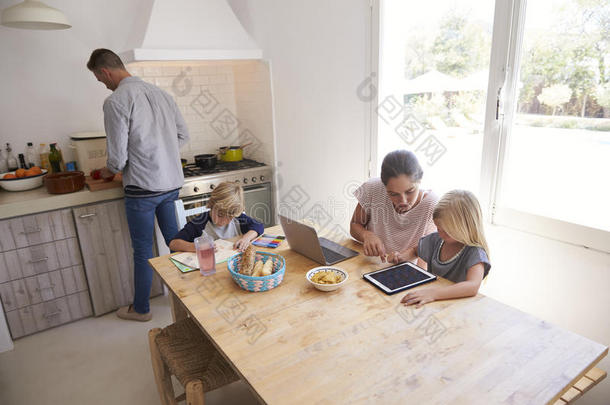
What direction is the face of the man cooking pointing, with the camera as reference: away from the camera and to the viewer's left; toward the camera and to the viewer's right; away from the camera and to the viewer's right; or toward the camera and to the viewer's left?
away from the camera and to the viewer's left

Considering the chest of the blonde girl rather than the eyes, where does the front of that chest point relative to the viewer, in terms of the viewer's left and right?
facing the viewer and to the left of the viewer

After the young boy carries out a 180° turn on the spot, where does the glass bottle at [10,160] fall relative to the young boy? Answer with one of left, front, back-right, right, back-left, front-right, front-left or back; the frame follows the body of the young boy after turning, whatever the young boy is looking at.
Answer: front-left

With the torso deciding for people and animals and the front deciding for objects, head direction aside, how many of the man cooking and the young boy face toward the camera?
1

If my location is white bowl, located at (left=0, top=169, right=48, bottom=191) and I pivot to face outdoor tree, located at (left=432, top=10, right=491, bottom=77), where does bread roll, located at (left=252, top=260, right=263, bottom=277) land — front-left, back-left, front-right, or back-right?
front-right

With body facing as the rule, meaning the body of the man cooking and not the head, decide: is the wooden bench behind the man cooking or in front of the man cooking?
behind

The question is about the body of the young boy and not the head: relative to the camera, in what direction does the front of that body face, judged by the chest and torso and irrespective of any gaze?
toward the camera

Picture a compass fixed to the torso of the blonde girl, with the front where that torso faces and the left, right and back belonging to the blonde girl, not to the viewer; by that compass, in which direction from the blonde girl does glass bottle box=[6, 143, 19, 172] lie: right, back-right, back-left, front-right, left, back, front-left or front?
front-right

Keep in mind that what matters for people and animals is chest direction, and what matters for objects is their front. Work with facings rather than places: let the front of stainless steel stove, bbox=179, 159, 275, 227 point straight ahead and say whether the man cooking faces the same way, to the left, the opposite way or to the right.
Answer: the opposite way

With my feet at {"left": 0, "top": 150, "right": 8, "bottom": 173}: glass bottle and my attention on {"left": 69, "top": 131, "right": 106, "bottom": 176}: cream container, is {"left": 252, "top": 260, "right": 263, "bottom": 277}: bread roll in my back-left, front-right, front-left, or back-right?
front-right

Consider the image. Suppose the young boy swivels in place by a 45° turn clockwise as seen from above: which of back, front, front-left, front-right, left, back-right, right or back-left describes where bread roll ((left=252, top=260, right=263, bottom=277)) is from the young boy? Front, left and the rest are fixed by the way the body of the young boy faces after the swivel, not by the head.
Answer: front-left

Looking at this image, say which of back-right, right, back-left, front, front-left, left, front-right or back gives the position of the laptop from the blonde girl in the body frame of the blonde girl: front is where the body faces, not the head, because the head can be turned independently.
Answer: front-right

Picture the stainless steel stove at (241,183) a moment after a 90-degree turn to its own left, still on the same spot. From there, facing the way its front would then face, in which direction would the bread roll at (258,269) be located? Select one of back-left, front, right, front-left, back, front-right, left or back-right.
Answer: back-right
